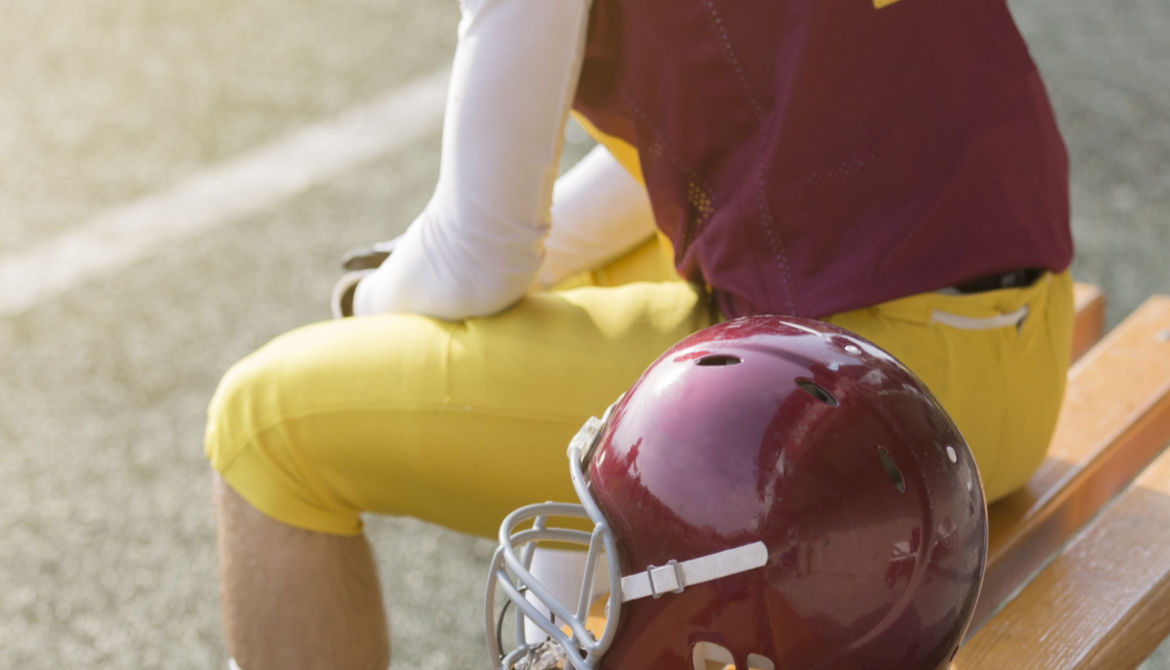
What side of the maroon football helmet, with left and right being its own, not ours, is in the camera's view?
left
